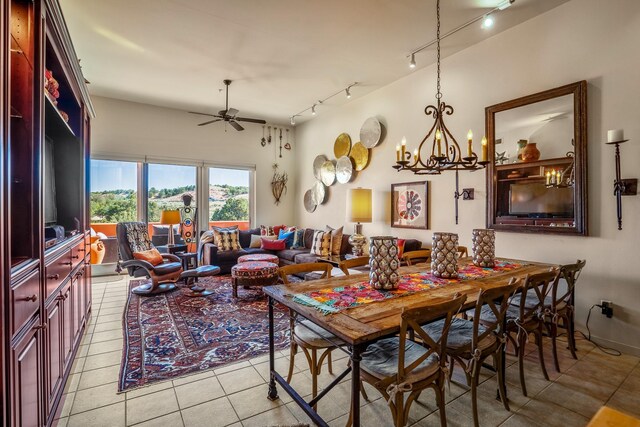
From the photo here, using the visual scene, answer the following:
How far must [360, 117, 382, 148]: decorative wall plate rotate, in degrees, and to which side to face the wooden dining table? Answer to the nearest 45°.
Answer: approximately 45° to its left

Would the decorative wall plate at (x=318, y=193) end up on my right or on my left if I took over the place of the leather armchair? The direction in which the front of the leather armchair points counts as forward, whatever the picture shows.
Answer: on my left

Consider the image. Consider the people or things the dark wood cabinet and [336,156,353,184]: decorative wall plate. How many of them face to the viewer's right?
1

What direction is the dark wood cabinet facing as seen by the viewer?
to the viewer's right

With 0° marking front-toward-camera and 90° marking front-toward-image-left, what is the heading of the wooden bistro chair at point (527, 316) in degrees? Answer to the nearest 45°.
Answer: approximately 135°

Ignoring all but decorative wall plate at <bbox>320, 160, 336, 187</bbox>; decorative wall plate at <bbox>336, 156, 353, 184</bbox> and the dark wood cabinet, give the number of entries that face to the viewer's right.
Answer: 1

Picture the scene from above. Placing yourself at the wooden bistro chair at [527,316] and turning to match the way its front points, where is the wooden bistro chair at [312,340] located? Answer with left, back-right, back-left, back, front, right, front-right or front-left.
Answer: left

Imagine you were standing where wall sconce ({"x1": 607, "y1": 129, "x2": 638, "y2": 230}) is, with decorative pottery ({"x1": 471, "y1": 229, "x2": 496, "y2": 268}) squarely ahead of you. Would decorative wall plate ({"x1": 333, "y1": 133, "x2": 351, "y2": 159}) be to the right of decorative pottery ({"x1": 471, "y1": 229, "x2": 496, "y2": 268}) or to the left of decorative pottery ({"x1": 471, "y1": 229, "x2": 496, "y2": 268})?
right

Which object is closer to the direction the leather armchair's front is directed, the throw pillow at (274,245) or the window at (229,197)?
the throw pillow

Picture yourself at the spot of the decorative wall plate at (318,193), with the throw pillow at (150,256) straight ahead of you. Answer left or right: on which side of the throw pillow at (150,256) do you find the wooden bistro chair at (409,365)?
left

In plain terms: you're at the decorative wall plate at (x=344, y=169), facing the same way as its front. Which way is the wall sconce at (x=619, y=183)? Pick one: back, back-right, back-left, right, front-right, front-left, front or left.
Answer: left

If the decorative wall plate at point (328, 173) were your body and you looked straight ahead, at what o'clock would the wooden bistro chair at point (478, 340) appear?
The wooden bistro chair is roughly at 10 o'clock from the decorative wall plate.

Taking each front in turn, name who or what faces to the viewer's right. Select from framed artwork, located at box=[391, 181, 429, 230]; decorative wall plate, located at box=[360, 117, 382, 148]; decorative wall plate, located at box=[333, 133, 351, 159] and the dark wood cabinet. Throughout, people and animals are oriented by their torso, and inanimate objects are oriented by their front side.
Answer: the dark wood cabinet

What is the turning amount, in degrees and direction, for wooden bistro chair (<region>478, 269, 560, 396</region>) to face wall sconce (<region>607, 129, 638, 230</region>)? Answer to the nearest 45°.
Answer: approximately 90° to its right
